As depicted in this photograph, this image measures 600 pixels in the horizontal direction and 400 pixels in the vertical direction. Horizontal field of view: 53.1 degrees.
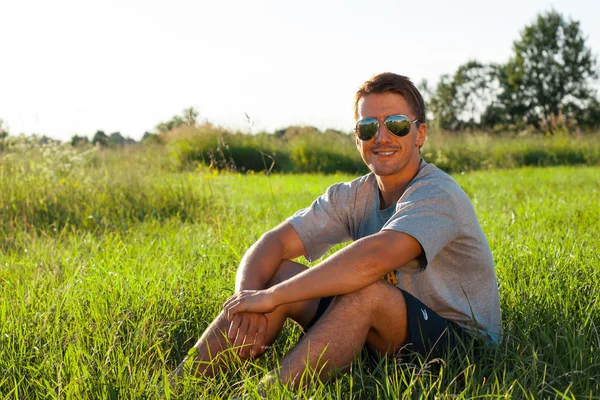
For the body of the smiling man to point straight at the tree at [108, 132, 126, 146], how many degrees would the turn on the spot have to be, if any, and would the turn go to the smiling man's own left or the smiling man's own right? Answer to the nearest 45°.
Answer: approximately 90° to the smiling man's own right

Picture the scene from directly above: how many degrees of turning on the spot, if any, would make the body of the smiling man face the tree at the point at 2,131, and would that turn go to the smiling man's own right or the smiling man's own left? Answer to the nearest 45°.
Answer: approximately 90° to the smiling man's own right

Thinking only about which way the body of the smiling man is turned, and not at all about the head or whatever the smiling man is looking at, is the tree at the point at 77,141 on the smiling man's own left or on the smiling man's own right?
on the smiling man's own right

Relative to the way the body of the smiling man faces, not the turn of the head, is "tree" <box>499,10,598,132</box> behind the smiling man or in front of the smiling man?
behind

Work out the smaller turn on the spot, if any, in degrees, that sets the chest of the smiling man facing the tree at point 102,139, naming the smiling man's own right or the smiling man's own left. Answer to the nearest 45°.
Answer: approximately 90° to the smiling man's own right

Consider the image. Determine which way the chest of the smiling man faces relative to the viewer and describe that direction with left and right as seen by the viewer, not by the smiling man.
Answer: facing the viewer and to the left of the viewer

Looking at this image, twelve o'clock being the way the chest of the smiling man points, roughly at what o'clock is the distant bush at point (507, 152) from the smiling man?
The distant bush is roughly at 5 o'clock from the smiling man.
